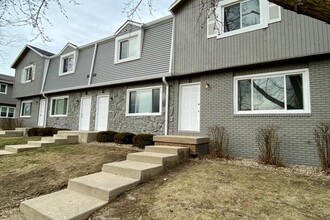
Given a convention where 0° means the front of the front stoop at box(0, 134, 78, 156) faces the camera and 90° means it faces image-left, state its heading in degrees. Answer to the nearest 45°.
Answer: approximately 45°

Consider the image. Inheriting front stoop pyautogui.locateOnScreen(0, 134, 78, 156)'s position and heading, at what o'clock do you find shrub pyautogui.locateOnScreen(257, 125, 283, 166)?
The shrub is roughly at 9 o'clock from the front stoop.

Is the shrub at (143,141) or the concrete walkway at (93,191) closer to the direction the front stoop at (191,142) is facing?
the concrete walkway

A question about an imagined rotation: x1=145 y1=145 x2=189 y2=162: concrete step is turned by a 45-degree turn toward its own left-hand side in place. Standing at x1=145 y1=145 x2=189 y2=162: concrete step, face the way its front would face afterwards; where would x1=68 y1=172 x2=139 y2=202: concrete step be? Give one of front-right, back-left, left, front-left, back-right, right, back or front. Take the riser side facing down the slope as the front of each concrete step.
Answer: front-right

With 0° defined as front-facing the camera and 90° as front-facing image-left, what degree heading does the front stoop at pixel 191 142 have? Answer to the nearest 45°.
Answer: approximately 45°

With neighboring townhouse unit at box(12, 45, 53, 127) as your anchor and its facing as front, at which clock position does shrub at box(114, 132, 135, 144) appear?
The shrub is roughly at 10 o'clock from the neighboring townhouse unit.

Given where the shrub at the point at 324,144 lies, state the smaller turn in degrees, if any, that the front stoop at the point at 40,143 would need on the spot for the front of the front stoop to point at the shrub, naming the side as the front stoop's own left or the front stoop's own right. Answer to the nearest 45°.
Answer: approximately 90° to the front stoop's own left

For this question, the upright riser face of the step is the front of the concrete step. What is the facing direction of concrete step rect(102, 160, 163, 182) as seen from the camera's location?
facing the viewer and to the left of the viewer

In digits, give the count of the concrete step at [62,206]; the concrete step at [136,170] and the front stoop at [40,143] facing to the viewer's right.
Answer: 0

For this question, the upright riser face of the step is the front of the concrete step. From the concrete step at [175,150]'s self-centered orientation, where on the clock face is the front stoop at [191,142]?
The front stoop is roughly at 6 o'clock from the concrete step.

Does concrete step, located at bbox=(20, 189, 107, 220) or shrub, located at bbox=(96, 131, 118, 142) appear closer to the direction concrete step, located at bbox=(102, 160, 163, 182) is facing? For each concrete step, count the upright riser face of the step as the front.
the concrete step

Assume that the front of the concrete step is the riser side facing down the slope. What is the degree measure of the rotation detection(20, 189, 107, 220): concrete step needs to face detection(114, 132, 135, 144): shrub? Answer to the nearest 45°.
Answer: approximately 180°

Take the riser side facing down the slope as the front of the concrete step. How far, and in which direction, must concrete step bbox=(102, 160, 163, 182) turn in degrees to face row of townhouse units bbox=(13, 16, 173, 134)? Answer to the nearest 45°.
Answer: approximately 135° to its right

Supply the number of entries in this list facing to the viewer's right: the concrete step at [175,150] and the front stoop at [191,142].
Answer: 0

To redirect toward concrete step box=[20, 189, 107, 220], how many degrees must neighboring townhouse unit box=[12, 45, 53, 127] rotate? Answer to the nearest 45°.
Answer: approximately 45° to its left

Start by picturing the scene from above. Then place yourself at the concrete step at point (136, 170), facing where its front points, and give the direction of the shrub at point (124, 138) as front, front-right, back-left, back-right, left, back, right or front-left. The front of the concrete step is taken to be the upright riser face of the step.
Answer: back-right
